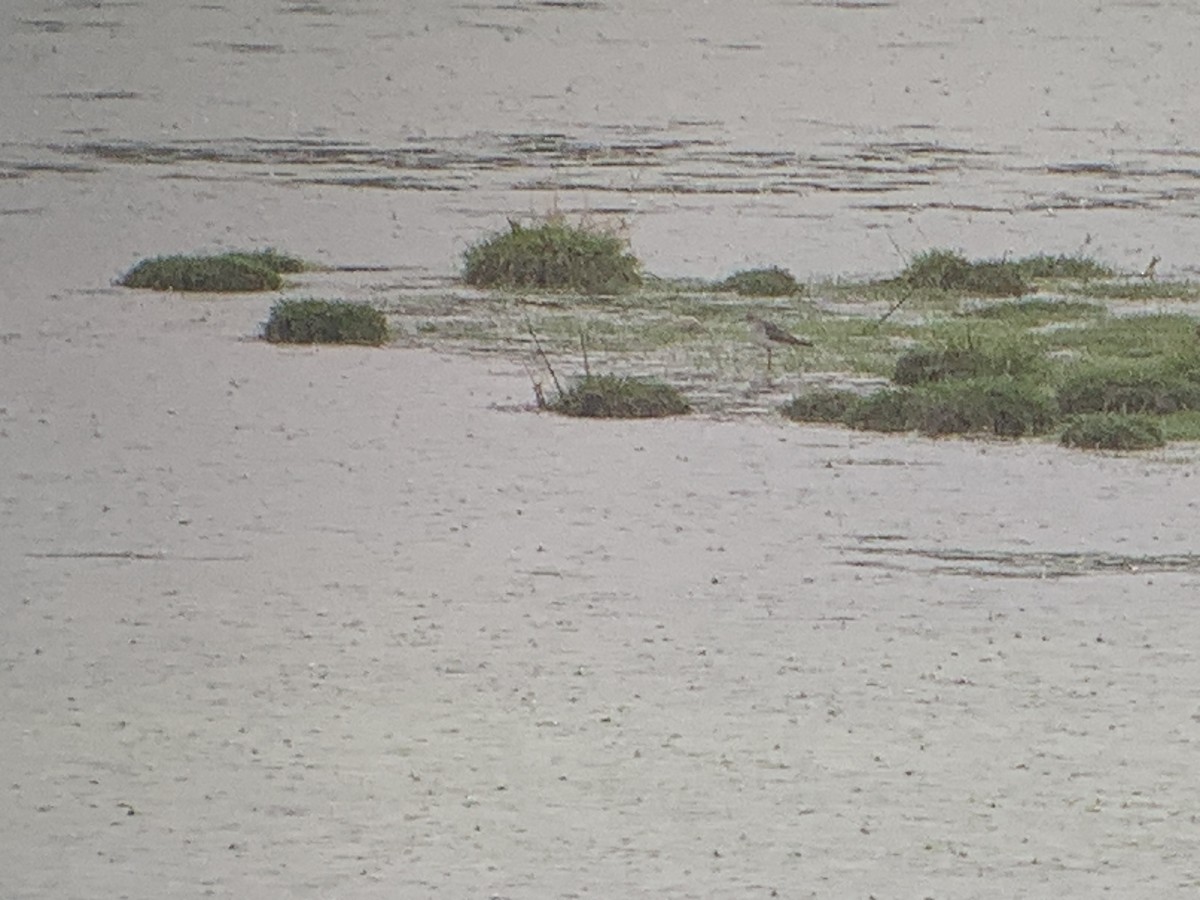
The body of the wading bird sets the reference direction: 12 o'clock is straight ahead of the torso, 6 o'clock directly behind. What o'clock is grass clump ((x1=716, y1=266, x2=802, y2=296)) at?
The grass clump is roughly at 3 o'clock from the wading bird.

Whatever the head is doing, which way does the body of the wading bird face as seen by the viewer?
to the viewer's left

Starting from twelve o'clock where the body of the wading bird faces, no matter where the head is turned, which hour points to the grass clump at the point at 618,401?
The grass clump is roughly at 10 o'clock from the wading bird.

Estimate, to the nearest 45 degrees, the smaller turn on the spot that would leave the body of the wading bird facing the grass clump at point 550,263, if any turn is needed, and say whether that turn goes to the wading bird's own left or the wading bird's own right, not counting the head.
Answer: approximately 45° to the wading bird's own right

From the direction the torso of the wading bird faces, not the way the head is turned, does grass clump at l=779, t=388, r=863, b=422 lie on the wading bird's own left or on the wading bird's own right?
on the wading bird's own left

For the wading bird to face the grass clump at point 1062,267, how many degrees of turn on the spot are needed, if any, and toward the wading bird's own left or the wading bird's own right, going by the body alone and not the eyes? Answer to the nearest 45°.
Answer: approximately 135° to the wading bird's own right
